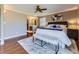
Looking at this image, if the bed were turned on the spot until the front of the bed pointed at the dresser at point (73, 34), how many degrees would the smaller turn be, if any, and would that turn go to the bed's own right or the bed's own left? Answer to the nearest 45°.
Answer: approximately 135° to the bed's own left

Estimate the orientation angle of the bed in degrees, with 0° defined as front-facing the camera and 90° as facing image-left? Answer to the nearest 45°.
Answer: approximately 45°
